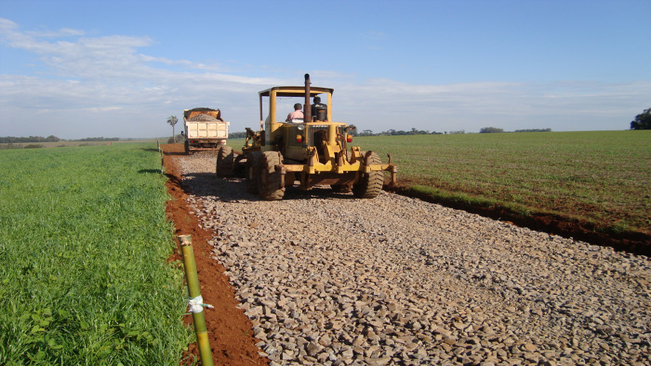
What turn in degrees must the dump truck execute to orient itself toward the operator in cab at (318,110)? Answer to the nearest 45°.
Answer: approximately 180°

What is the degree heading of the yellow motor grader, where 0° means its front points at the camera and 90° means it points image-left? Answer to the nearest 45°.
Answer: approximately 135°

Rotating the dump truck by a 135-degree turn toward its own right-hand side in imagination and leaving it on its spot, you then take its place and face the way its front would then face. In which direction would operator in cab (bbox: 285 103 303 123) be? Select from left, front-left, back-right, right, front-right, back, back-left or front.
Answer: front-right

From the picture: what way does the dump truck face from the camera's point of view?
away from the camera

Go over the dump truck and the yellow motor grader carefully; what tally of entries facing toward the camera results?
0

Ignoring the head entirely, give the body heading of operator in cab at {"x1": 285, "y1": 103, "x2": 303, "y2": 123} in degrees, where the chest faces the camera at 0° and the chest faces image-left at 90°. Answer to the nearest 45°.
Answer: approximately 135°

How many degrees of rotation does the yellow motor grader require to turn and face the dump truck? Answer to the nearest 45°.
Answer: approximately 45° to its right

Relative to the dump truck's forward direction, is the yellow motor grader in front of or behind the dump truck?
behind

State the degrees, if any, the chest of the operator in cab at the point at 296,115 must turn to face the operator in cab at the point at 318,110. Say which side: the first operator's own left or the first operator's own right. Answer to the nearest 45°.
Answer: approximately 135° to the first operator's own right
